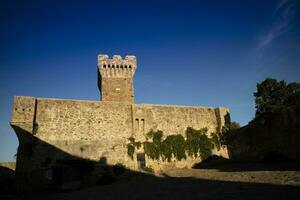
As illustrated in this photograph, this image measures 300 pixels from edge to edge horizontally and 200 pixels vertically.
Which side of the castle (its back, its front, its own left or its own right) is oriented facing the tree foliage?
left

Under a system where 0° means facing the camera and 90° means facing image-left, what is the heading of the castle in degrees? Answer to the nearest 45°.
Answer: approximately 0°
